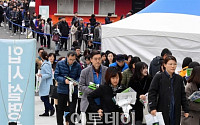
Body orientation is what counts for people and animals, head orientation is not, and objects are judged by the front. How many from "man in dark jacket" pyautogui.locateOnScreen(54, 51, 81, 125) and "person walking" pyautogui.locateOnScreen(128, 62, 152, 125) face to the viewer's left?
0

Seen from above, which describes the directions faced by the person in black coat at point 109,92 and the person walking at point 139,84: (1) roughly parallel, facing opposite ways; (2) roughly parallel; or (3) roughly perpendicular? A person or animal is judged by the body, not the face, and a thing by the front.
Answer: roughly parallel

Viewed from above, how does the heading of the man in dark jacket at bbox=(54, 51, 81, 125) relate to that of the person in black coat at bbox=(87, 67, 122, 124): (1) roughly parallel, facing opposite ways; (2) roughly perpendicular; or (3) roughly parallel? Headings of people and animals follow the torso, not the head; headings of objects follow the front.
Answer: roughly parallel

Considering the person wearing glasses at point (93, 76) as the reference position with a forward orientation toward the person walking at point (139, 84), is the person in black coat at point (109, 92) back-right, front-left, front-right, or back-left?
front-right

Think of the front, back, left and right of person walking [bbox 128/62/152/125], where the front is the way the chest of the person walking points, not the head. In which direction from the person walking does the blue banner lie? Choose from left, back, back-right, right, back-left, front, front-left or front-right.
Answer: right

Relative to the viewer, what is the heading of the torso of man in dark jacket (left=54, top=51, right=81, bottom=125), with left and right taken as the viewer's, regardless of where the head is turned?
facing the viewer and to the right of the viewer

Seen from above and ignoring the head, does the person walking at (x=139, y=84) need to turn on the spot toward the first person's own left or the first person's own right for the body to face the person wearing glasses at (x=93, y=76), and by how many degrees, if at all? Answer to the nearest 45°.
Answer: approximately 135° to the first person's own right

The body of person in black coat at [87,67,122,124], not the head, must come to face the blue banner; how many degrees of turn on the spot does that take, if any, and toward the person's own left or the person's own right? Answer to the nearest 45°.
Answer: approximately 90° to the person's own right

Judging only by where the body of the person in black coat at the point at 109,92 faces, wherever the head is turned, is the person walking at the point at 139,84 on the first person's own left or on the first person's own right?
on the first person's own left

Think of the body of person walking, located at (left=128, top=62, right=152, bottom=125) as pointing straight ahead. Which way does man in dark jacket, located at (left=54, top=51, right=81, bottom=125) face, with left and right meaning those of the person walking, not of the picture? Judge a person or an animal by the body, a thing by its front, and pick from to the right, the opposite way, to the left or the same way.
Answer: the same way

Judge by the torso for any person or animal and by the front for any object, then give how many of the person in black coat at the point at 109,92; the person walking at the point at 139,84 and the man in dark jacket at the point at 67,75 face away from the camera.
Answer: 0
